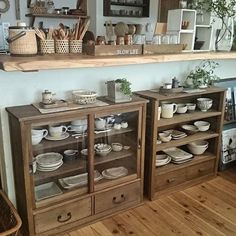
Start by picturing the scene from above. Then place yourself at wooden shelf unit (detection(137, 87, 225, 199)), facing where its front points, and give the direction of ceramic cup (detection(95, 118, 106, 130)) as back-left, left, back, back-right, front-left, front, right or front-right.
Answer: right

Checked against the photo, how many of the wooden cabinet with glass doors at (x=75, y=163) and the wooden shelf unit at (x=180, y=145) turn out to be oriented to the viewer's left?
0

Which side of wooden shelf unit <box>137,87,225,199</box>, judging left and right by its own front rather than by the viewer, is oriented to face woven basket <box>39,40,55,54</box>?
right

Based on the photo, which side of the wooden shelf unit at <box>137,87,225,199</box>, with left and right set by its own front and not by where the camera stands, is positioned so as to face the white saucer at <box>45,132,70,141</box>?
right

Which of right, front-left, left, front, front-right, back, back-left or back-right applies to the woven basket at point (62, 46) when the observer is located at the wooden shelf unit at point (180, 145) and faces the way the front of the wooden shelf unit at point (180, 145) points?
right

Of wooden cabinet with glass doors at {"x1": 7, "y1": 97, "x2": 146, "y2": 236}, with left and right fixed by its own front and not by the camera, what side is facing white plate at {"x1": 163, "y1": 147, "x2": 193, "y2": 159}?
left

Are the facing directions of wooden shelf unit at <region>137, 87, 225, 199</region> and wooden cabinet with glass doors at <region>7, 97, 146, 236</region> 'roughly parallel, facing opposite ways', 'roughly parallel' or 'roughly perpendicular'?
roughly parallel

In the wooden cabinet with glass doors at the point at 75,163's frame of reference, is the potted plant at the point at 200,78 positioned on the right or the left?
on its left

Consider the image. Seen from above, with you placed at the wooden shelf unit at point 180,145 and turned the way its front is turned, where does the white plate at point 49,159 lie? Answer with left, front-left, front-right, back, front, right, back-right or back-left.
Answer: right

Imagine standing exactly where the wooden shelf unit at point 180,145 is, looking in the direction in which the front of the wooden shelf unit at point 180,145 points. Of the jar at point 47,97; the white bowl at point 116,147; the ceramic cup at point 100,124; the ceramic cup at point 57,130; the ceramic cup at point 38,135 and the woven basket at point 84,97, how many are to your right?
6

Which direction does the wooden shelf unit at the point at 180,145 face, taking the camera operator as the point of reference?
facing the viewer and to the right of the viewer
